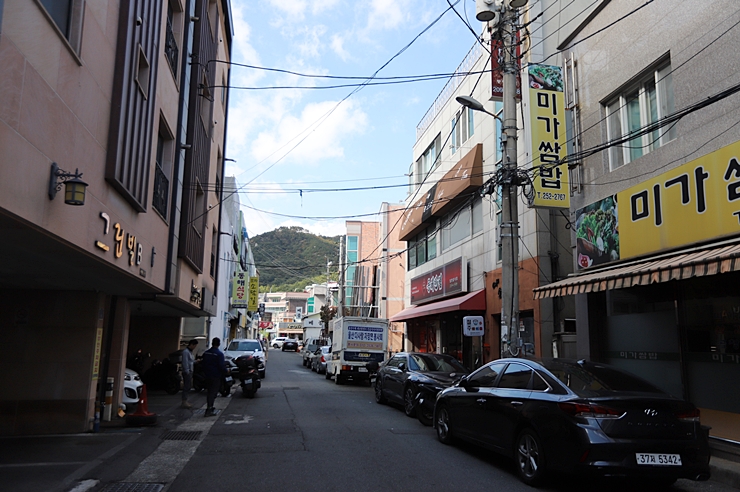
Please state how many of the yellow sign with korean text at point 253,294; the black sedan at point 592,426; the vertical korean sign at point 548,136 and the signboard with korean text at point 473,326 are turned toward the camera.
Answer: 3

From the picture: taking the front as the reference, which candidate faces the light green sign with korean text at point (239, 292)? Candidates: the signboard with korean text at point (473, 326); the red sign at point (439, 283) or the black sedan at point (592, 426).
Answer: the black sedan

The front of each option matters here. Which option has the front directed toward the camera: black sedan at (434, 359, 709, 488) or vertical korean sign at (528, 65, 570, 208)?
the vertical korean sign

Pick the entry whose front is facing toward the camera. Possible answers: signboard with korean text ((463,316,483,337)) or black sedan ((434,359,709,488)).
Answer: the signboard with korean text

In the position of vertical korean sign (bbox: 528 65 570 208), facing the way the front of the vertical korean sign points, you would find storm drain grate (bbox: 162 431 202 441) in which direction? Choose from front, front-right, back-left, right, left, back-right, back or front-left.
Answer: front-right

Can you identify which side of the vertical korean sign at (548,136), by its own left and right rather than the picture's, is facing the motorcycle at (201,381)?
right

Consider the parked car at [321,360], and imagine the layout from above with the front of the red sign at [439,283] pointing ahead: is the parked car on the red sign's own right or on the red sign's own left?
on the red sign's own right

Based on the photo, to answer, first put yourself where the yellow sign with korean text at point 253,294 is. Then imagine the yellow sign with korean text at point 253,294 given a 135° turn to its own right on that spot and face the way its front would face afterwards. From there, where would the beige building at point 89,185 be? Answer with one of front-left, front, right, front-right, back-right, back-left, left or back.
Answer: back-left

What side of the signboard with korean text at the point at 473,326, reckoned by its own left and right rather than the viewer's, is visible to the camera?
front

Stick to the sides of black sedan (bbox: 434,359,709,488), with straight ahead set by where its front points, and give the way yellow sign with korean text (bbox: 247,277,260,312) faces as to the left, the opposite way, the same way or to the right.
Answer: the opposite way

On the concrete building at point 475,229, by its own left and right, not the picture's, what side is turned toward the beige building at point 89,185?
front

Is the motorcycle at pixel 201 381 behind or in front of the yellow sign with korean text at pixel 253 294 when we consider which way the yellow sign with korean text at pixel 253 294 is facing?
in front

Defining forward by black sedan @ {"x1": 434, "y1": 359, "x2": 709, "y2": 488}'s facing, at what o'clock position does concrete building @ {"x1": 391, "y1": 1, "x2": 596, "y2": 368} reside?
The concrete building is roughly at 1 o'clock from the black sedan.

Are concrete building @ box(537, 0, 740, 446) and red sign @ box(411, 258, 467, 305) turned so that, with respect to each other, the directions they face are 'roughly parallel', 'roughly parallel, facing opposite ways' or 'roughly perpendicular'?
roughly parallel

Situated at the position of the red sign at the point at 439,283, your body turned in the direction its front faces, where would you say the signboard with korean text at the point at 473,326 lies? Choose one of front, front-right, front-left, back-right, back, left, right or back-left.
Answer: front-left

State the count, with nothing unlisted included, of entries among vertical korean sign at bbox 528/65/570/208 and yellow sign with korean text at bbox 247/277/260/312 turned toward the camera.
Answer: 2

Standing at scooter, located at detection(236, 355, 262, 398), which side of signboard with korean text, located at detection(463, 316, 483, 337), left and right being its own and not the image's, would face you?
right

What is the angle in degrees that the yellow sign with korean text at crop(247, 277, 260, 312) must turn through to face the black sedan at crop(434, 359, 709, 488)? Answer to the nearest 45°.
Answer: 0° — it already faces it
